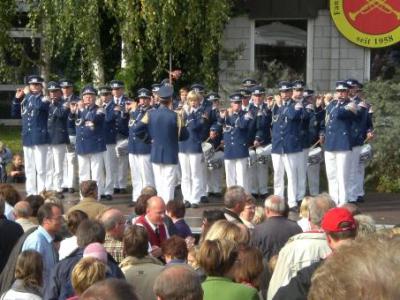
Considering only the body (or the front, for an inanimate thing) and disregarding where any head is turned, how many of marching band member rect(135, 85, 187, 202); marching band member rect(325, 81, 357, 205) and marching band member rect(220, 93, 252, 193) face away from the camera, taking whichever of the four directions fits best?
1

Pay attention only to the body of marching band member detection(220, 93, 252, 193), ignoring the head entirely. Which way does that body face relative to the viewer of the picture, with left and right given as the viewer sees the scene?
facing the viewer

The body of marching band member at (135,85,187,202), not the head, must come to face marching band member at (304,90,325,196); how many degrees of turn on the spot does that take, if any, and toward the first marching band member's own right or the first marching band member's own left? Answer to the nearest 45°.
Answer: approximately 90° to the first marching band member's own right

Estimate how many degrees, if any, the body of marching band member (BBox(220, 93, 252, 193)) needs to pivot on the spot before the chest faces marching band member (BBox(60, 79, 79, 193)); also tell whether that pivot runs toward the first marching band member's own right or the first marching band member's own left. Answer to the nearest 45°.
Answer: approximately 90° to the first marching band member's own right

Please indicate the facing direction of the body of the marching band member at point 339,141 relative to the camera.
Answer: toward the camera

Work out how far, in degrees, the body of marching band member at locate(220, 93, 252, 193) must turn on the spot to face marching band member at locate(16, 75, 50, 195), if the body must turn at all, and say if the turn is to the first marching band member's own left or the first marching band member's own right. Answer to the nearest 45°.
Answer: approximately 90° to the first marching band member's own right

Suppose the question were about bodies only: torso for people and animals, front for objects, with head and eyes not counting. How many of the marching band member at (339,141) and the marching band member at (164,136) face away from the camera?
1

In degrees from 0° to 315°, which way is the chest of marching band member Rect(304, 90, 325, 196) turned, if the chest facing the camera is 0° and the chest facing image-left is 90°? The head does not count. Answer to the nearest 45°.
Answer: approximately 45°

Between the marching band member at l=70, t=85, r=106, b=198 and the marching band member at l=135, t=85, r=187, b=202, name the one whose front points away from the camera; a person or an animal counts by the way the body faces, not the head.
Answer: the marching band member at l=135, t=85, r=187, b=202

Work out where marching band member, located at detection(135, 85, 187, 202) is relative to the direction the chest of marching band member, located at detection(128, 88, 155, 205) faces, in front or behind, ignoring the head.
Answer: in front

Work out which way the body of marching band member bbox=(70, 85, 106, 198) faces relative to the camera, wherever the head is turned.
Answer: toward the camera

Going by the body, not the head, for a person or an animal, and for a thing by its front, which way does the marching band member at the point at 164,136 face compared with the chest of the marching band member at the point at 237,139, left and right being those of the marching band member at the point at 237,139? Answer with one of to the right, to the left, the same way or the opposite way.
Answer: the opposite way

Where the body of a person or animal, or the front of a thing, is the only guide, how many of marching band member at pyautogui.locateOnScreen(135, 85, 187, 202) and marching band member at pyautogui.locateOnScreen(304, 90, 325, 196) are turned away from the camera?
1

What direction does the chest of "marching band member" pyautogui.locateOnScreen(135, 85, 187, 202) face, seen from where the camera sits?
away from the camera

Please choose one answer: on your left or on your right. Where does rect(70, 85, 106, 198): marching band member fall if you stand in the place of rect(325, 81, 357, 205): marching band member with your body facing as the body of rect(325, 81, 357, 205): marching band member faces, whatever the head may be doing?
on your right

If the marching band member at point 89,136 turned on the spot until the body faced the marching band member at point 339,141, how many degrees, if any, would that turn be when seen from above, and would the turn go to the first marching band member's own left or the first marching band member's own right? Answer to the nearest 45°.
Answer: approximately 90° to the first marching band member's own left
